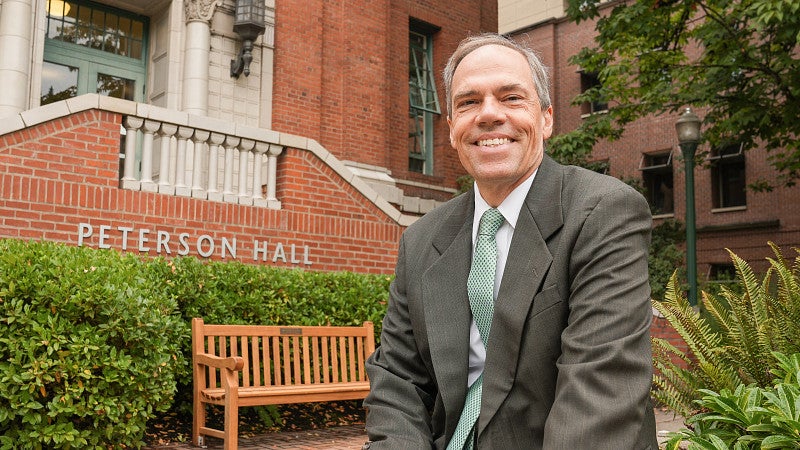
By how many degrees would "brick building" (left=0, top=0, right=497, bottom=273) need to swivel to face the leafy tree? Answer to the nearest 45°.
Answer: approximately 45° to its left

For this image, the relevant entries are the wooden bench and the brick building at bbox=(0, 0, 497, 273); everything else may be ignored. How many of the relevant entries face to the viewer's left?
0

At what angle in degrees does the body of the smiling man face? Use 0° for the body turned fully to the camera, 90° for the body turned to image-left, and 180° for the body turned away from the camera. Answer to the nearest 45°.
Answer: approximately 45°

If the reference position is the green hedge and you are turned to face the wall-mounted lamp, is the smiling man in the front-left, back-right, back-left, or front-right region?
back-right

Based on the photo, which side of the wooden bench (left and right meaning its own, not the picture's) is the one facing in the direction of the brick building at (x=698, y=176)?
left

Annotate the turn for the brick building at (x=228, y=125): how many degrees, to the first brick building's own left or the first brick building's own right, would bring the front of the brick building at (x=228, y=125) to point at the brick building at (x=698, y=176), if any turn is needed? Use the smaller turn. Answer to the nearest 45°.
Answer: approximately 90° to the first brick building's own left
